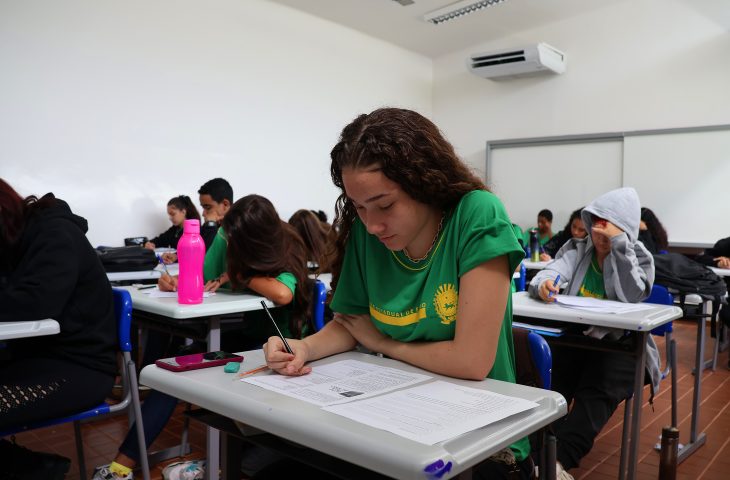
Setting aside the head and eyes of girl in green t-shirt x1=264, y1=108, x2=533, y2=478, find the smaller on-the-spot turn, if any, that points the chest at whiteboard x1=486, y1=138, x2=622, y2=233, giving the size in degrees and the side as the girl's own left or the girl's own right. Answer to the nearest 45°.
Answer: approximately 135° to the girl's own right

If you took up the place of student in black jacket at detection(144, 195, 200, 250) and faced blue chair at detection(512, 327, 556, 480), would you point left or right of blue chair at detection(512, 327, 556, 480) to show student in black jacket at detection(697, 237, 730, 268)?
left

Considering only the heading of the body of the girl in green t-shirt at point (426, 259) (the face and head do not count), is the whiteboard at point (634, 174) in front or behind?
behind

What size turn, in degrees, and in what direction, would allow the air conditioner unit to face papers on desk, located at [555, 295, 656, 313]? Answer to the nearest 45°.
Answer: approximately 45° to its left

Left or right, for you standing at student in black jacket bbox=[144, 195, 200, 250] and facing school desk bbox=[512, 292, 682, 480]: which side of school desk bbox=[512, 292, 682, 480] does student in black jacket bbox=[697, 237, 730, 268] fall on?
left

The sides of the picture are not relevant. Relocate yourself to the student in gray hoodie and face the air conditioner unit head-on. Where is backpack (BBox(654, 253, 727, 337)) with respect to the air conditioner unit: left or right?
right

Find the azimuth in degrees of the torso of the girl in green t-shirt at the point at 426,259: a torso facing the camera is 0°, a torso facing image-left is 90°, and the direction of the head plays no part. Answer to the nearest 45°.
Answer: approximately 45°
